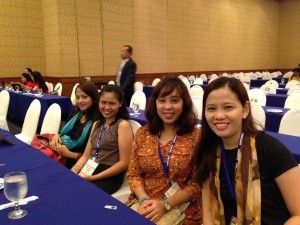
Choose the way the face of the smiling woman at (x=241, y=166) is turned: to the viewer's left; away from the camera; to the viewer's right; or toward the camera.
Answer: toward the camera

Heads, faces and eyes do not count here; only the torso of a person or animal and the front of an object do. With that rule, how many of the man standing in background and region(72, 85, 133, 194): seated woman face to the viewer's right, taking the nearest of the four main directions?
0

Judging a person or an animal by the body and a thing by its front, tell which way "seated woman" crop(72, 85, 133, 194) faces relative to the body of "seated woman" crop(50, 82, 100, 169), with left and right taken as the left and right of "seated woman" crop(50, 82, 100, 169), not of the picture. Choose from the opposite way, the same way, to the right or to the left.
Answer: the same way

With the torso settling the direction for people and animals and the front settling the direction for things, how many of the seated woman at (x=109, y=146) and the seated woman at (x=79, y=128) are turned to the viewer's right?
0

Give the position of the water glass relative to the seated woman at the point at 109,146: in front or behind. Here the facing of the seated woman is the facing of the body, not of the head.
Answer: in front

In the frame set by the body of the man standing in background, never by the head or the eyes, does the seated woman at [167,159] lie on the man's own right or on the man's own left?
on the man's own left

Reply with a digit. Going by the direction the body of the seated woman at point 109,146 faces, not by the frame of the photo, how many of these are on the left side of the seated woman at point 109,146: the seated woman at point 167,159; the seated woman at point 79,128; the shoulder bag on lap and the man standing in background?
1

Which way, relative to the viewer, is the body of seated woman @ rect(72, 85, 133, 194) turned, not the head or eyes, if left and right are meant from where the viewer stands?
facing the viewer and to the left of the viewer

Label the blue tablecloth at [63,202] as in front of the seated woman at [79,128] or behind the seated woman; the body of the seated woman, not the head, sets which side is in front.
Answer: in front

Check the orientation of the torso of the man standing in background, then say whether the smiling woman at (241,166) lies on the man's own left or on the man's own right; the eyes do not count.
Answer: on the man's own left

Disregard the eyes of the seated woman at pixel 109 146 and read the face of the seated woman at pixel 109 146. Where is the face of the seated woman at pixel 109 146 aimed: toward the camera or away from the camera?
toward the camera
